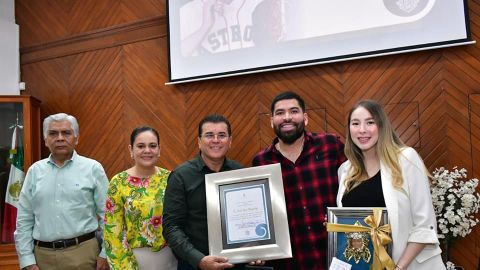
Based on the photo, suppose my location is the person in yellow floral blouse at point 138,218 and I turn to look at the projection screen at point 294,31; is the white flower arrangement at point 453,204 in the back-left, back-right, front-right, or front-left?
front-right

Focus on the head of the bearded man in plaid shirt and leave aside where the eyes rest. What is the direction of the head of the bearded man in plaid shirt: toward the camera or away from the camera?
toward the camera

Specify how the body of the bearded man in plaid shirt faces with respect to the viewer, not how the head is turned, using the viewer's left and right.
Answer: facing the viewer

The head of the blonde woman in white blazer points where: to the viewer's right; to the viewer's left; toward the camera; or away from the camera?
toward the camera

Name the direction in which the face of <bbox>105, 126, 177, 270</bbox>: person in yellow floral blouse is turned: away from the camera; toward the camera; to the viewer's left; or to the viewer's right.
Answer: toward the camera

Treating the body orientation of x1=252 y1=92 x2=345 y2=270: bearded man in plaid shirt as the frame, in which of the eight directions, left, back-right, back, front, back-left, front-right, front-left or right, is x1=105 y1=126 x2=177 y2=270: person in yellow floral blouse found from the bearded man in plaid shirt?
right

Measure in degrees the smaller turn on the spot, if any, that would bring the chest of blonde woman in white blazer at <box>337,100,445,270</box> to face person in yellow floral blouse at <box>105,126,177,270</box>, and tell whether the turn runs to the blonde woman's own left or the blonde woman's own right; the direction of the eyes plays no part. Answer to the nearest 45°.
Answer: approximately 45° to the blonde woman's own right

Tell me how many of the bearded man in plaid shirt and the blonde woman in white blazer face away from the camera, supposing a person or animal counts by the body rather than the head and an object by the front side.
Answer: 0

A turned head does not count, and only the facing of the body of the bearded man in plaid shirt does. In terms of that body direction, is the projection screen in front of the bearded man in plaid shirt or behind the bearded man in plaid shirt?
behind
